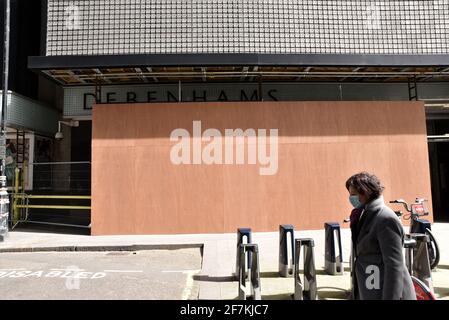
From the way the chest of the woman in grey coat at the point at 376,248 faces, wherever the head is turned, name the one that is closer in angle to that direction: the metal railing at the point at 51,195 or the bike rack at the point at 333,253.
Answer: the metal railing

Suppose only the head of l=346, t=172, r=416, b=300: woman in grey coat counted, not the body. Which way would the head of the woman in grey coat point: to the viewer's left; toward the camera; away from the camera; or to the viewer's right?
to the viewer's left

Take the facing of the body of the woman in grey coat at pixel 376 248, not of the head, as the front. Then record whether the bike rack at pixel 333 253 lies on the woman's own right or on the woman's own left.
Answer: on the woman's own right

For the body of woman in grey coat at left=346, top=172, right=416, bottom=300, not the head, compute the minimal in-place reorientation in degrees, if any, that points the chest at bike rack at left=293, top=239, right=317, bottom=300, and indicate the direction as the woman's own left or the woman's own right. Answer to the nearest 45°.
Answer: approximately 45° to the woman's own right

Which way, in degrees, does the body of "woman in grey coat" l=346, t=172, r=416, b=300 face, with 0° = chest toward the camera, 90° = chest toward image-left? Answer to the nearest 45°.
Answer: approximately 90°

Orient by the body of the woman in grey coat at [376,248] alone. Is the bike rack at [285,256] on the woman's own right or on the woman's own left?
on the woman's own right
